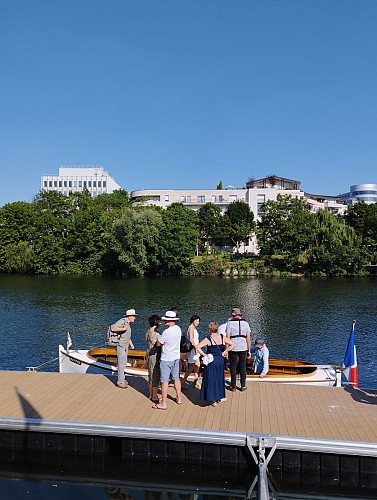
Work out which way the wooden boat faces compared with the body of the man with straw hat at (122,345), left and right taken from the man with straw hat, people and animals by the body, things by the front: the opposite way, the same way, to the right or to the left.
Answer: the opposite way

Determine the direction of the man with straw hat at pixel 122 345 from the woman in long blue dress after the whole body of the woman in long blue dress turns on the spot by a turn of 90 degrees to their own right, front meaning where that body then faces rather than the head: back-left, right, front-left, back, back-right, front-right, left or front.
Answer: back-left

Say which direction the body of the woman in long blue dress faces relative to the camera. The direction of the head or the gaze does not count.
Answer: away from the camera

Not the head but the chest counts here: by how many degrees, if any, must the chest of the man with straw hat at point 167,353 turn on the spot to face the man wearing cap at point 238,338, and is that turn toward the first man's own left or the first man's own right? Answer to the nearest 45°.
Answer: approximately 90° to the first man's own right

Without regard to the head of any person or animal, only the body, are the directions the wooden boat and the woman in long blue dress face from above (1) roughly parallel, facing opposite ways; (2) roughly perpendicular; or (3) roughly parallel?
roughly perpendicular

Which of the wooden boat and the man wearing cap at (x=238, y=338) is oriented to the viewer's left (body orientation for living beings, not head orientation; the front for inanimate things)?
the wooden boat

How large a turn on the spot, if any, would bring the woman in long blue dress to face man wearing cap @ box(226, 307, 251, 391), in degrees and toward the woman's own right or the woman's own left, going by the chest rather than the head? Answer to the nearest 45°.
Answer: approximately 45° to the woman's own right

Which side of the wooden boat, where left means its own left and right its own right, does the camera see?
left

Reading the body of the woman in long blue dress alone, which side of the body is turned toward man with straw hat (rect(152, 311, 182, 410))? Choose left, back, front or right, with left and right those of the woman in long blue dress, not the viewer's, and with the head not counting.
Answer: left

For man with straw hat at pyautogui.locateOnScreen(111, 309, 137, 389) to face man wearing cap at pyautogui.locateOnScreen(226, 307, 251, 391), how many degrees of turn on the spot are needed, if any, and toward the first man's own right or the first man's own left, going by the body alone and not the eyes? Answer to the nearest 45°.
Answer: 0° — they already face them

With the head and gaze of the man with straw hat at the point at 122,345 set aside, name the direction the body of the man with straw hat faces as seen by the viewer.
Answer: to the viewer's right

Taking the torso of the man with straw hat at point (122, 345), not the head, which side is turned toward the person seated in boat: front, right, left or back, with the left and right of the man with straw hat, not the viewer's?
front

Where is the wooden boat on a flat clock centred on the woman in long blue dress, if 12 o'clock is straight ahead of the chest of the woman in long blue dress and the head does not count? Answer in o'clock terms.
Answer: The wooden boat is roughly at 12 o'clock from the woman in long blue dress.
